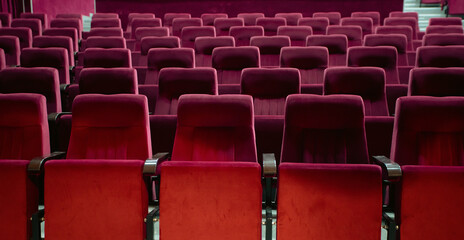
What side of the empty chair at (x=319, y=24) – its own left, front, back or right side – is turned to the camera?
front

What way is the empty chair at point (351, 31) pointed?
toward the camera

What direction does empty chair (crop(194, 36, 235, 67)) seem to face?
toward the camera

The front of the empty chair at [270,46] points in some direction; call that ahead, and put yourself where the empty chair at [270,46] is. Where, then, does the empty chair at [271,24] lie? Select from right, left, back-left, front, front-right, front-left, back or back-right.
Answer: back

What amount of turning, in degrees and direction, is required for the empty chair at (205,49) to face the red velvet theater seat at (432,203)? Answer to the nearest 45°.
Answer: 0° — it already faces it
